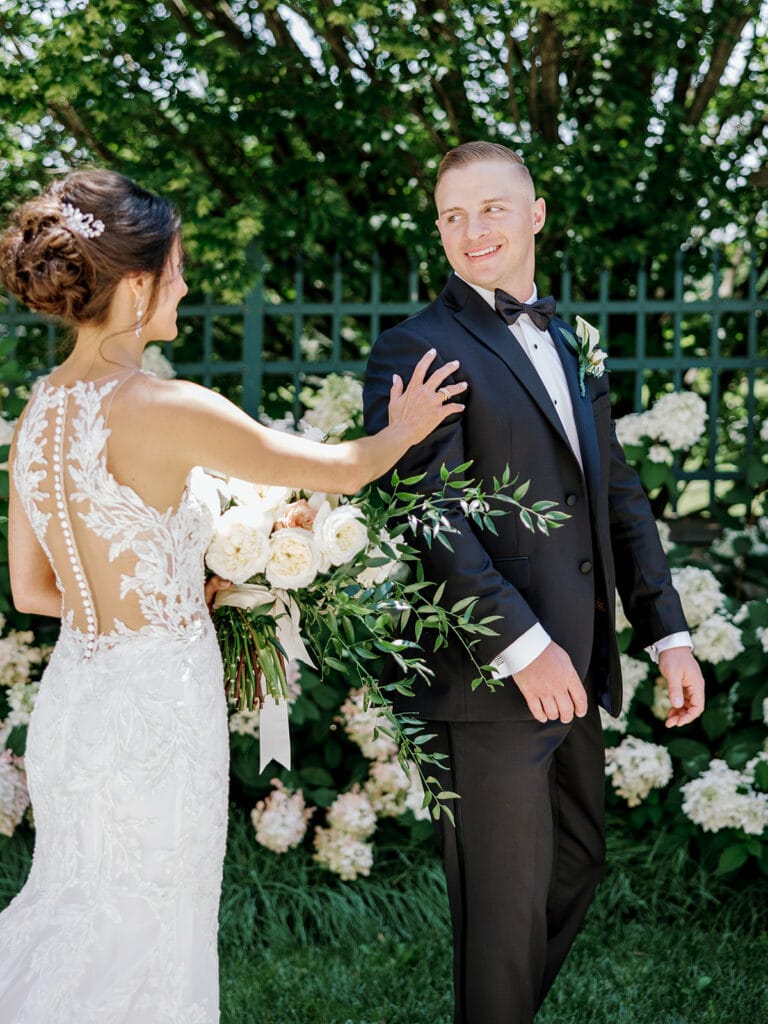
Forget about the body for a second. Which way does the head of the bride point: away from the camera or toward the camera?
away from the camera

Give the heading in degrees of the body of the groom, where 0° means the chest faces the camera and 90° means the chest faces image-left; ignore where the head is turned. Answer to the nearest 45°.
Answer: approximately 315°

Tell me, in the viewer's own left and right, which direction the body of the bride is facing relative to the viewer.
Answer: facing away from the viewer and to the right of the viewer

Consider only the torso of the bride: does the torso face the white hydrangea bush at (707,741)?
yes

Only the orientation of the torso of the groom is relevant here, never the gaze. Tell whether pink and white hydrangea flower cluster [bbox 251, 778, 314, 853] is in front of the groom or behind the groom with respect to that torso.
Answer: behind

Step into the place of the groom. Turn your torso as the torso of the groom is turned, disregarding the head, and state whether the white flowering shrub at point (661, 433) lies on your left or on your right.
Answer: on your left

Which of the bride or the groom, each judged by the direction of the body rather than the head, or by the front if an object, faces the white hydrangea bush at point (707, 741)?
the bride
